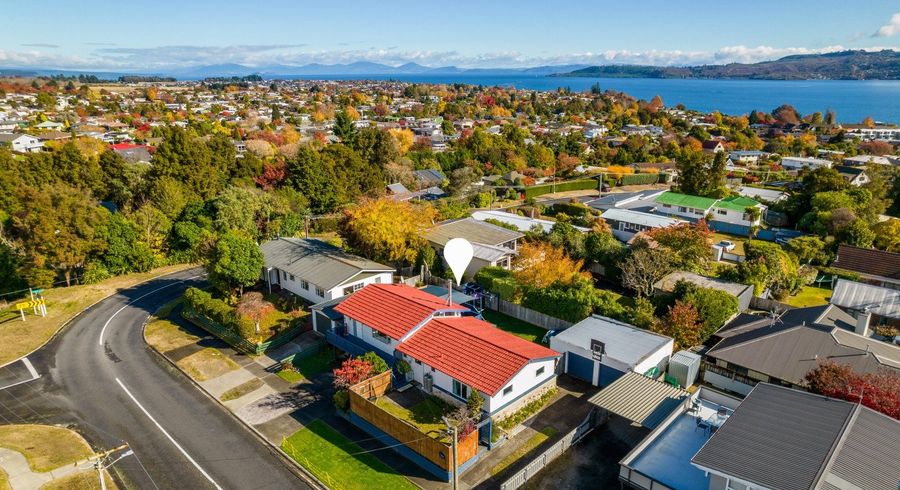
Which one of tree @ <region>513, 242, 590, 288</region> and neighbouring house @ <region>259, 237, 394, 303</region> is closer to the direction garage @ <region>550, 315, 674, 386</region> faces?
the neighbouring house

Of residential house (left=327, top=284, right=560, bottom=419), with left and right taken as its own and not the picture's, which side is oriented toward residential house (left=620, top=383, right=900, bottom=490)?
left

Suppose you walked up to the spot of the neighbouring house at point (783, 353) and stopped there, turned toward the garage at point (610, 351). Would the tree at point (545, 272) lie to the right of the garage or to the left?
right

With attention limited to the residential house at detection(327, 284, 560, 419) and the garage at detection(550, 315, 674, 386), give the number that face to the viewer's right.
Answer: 0

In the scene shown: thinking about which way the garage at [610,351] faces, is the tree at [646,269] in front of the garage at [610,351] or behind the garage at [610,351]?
behind

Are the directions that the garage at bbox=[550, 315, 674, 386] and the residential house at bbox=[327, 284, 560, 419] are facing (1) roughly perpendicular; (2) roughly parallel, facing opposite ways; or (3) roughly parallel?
roughly parallel

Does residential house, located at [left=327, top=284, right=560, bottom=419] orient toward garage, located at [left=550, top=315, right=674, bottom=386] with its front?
no

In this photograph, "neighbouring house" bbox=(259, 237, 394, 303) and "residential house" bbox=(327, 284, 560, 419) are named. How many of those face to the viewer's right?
0

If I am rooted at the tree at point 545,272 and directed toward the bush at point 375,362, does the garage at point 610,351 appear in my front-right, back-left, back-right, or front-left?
front-left

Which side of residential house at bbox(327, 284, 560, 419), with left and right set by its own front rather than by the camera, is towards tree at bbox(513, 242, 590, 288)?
back

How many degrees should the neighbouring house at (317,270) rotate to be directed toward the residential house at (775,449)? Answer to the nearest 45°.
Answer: approximately 90° to its left

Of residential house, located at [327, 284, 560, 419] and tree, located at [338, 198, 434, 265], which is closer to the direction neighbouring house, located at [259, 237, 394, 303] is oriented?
the residential house

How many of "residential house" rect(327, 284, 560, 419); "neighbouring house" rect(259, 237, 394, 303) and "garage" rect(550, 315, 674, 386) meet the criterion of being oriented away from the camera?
0

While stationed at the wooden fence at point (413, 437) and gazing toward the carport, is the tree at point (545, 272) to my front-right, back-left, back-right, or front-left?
front-left

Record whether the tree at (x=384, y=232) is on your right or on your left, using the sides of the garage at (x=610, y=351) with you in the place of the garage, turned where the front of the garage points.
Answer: on your right

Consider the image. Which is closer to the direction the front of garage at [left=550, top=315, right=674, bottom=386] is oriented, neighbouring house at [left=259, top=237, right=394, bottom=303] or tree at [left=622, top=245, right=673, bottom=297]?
the neighbouring house

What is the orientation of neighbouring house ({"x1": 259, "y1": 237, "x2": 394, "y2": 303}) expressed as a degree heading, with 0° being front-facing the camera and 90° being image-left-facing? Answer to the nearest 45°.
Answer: approximately 45°

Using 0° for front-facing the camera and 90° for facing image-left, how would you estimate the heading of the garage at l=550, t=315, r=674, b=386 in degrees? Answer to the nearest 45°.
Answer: approximately 45°

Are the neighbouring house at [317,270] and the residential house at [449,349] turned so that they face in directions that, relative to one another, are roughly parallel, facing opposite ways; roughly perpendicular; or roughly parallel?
roughly parallel
